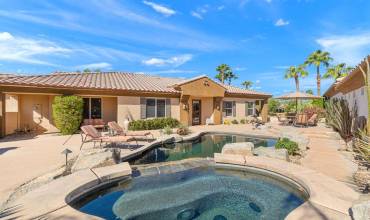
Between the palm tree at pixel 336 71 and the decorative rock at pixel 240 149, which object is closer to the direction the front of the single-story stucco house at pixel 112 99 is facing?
the decorative rock

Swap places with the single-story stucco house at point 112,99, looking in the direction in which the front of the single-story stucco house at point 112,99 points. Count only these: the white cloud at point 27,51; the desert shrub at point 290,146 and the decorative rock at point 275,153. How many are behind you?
1

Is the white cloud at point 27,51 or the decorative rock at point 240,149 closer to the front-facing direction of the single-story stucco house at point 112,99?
the decorative rock

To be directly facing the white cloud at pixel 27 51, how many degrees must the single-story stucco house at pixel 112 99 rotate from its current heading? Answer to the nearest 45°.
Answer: approximately 180°
